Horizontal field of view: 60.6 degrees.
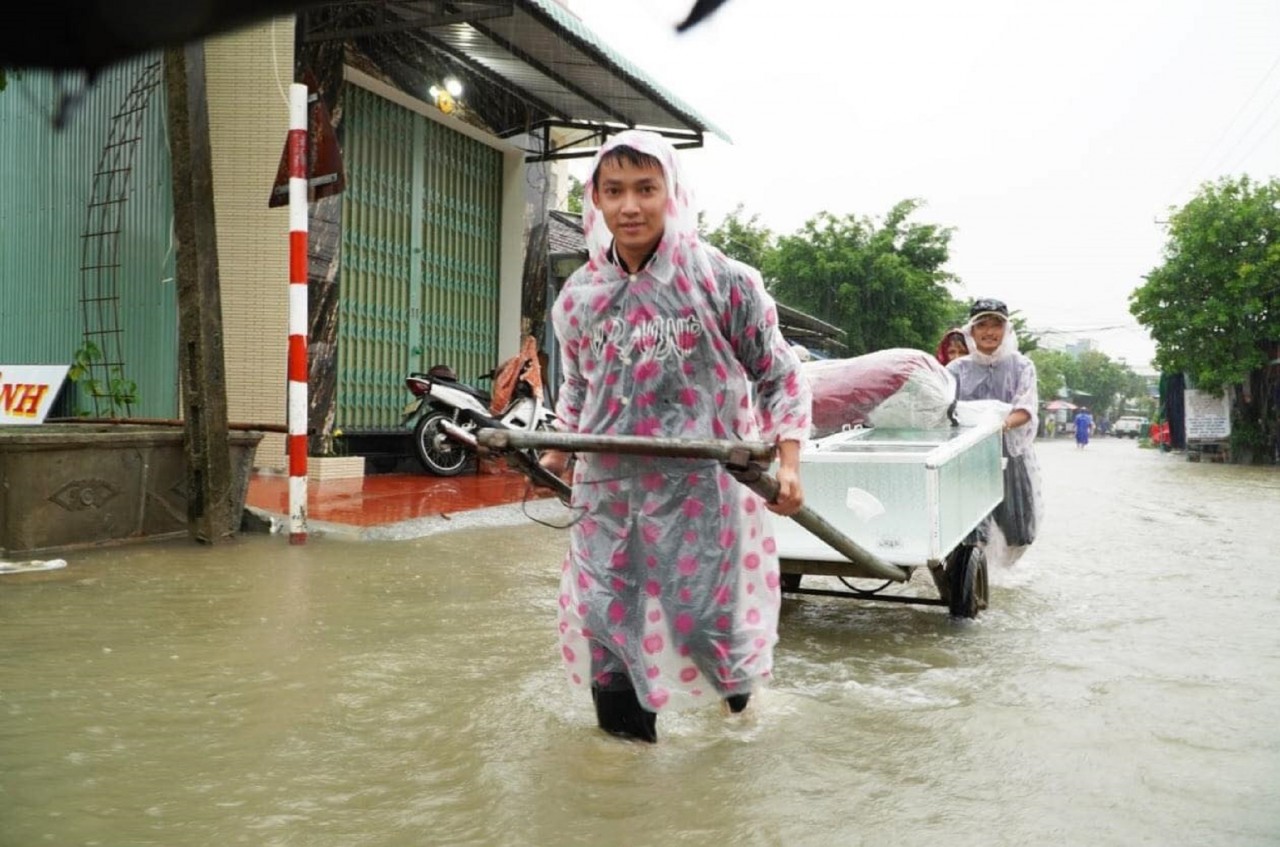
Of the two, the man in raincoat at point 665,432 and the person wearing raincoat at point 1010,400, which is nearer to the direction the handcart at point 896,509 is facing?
the man in raincoat

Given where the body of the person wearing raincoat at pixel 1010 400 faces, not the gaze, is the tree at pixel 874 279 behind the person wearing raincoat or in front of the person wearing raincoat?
behind

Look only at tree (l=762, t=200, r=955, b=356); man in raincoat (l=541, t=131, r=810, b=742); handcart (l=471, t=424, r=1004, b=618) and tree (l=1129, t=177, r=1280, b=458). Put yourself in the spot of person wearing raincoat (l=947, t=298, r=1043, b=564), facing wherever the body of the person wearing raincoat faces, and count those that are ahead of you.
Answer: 2

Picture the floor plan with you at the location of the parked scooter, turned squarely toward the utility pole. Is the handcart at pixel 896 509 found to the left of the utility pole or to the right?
left

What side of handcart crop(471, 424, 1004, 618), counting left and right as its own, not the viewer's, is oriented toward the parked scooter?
right

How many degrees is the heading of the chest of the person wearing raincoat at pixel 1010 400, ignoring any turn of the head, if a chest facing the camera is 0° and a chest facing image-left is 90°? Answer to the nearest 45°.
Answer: approximately 0°

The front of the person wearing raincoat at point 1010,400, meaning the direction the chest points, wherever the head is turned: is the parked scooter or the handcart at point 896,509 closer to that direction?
the handcart

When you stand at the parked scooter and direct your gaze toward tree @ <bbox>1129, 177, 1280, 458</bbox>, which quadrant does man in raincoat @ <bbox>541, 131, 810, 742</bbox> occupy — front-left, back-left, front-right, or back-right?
back-right

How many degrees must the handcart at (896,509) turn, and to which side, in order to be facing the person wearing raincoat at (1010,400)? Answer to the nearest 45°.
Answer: approximately 180°

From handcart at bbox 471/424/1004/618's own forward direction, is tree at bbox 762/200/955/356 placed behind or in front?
behind

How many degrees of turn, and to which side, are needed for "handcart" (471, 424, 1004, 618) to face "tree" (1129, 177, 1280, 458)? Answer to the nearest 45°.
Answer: approximately 180°

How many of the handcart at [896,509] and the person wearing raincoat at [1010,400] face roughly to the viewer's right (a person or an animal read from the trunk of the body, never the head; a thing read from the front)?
0

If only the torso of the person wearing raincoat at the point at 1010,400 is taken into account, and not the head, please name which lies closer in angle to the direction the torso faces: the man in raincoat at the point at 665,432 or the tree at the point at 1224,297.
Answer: the man in raincoat

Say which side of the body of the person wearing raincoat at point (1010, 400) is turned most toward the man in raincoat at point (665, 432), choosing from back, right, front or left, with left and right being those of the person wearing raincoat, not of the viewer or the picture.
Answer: front

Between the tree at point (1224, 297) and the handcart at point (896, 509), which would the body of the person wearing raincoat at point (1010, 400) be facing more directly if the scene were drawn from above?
the handcart

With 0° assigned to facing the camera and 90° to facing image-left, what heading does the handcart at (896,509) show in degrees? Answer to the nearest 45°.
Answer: approximately 45°
